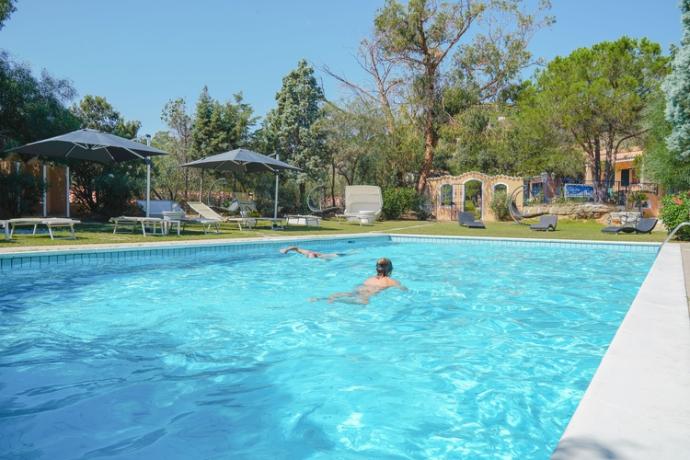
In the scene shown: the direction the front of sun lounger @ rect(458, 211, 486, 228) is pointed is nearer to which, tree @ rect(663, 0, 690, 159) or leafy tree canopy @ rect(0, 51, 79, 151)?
the tree

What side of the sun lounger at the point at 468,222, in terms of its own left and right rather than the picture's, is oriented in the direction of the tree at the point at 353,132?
back

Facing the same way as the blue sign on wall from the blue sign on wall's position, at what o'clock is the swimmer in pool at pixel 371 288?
The swimmer in pool is roughly at 12 o'clock from the blue sign on wall.

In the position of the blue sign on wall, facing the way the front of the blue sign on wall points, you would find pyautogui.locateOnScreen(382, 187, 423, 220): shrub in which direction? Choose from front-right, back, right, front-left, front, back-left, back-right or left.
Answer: front-right

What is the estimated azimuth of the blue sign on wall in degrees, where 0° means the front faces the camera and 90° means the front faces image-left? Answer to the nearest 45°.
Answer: approximately 0°

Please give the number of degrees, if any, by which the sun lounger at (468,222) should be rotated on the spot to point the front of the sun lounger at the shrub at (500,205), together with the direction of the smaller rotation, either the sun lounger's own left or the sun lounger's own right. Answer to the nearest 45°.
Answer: approximately 135° to the sun lounger's own left

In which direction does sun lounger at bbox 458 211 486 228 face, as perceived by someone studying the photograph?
facing the viewer and to the right of the viewer

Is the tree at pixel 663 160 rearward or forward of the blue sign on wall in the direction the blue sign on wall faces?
forward
